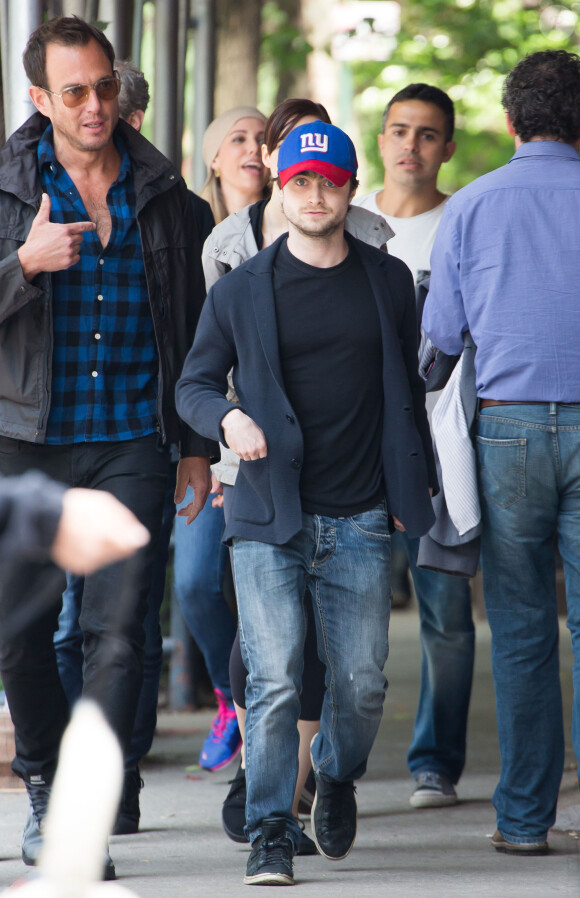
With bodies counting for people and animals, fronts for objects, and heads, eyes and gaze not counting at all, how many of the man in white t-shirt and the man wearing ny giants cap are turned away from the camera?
0

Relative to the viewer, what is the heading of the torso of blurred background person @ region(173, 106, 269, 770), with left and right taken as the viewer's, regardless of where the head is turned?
facing the viewer

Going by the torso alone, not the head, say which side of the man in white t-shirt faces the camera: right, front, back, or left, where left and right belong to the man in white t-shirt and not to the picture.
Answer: front

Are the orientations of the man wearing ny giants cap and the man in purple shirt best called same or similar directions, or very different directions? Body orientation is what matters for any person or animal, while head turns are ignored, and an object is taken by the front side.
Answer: very different directions

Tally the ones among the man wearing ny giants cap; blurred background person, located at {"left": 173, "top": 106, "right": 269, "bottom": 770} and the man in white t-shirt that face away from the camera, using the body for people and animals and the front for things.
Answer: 0

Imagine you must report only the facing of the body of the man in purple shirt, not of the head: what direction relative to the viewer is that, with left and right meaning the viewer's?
facing away from the viewer

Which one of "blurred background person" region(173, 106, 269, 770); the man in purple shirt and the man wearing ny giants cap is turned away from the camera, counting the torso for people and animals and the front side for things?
the man in purple shirt

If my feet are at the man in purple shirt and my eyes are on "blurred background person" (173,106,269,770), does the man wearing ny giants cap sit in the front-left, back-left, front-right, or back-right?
front-left

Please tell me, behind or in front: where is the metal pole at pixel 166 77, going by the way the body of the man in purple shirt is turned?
in front

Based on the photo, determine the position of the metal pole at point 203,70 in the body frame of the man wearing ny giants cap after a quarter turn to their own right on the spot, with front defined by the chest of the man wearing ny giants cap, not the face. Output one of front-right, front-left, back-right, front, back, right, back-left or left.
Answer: right

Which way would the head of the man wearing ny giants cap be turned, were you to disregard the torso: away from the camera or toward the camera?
toward the camera

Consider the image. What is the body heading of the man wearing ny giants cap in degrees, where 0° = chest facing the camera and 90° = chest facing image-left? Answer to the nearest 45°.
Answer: approximately 0°

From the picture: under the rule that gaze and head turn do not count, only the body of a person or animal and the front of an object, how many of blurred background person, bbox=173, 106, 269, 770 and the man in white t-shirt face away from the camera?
0

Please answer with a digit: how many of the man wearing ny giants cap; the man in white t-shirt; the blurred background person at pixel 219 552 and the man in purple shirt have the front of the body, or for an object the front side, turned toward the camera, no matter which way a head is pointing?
3
